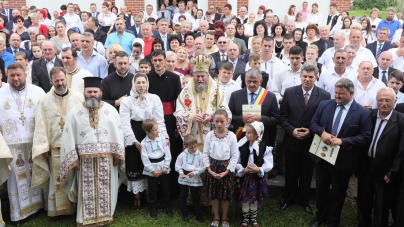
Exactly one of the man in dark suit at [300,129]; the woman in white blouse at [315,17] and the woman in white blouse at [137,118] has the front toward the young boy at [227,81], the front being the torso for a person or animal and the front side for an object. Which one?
the woman in white blouse at [315,17]

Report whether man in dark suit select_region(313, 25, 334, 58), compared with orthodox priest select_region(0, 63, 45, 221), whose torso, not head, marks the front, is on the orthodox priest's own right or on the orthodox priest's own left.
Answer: on the orthodox priest's own left

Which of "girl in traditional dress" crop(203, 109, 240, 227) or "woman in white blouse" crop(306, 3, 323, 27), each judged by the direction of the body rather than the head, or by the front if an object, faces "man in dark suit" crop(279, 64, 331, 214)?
the woman in white blouse

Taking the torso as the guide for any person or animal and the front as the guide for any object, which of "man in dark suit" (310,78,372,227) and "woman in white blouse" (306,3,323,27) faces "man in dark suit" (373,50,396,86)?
the woman in white blouse

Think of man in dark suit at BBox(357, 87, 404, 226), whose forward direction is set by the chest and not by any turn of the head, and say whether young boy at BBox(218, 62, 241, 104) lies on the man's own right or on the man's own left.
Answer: on the man's own right

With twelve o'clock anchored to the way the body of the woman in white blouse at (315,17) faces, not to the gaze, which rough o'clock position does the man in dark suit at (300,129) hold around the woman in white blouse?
The man in dark suit is roughly at 12 o'clock from the woman in white blouse.

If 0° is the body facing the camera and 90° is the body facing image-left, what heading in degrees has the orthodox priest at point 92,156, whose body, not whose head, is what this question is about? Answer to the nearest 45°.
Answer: approximately 0°

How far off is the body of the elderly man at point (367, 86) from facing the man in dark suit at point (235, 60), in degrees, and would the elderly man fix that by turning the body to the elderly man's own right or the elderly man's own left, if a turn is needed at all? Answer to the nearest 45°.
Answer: approximately 90° to the elderly man's own right

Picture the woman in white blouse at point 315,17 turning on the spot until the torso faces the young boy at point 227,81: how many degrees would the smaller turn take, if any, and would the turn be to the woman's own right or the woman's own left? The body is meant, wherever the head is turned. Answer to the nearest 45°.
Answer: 0° — they already face them
